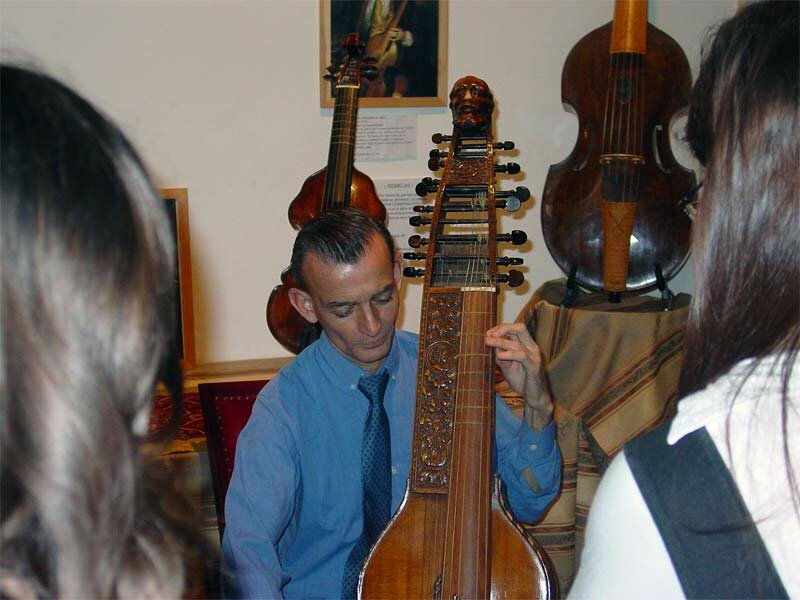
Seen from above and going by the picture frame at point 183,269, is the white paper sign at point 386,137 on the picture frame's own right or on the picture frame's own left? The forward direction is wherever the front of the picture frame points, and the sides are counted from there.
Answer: on the picture frame's own left

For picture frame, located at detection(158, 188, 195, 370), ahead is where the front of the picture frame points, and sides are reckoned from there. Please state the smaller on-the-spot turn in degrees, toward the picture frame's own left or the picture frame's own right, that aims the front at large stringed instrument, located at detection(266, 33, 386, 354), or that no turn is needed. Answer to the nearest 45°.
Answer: approximately 45° to the picture frame's own left

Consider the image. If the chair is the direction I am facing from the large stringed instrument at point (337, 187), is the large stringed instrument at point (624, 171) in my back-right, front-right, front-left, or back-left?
back-left

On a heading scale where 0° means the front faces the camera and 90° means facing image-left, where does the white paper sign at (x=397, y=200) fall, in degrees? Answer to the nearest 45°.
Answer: approximately 0°
